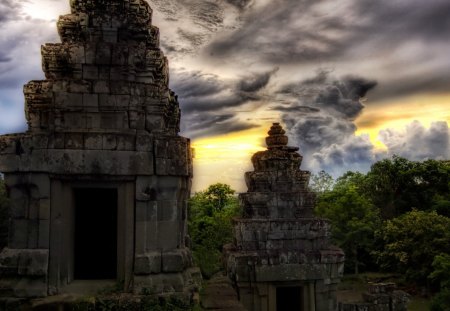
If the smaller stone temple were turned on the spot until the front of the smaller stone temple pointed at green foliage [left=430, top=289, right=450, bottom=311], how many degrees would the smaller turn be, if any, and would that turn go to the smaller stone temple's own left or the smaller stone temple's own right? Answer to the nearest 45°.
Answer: approximately 135° to the smaller stone temple's own left

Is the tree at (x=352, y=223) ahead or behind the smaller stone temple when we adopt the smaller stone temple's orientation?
behind

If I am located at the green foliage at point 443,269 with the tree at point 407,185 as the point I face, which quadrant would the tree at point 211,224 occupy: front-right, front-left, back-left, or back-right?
front-left

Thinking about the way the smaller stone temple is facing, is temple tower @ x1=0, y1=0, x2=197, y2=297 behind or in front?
in front

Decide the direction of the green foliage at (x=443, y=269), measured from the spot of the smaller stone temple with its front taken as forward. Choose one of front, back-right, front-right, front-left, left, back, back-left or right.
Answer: back-left

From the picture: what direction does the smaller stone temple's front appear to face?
toward the camera

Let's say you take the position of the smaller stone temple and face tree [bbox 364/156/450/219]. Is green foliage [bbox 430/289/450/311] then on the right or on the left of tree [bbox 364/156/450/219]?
right

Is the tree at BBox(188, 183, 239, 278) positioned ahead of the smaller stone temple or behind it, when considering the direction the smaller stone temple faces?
behind

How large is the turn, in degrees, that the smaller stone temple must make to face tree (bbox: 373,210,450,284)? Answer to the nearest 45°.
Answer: approximately 135° to its left
